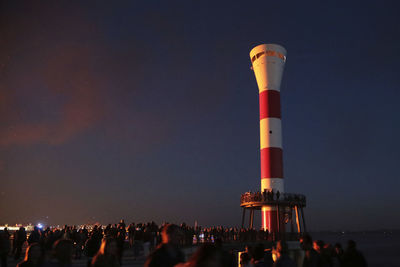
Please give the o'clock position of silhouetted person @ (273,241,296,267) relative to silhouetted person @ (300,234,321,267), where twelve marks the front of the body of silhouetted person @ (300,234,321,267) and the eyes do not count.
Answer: silhouetted person @ (273,241,296,267) is roughly at 10 o'clock from silhouetted person @ (300,234,321,267).

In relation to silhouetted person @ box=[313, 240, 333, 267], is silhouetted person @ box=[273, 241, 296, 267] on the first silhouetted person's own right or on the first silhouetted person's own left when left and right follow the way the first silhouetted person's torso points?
on the first silhouetted person's own left

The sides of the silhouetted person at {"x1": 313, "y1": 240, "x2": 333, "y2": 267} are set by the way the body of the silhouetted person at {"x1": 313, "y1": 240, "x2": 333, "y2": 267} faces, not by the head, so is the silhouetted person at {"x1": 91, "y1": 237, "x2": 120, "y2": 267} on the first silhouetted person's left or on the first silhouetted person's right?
on the first silhouetted person's left

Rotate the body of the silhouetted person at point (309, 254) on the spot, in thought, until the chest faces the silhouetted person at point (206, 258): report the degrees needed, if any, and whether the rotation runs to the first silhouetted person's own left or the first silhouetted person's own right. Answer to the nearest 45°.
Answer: approximately 90° to the first silhouetted person's own left

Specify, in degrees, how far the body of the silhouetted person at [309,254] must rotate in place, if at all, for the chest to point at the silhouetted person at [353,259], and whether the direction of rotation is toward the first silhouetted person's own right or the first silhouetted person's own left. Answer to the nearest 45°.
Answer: approximately 135° to the first silhouetted person's own right

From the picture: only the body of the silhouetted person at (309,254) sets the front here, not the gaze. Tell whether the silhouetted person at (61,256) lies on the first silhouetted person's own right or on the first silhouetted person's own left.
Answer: on the first silhouetted person's own left

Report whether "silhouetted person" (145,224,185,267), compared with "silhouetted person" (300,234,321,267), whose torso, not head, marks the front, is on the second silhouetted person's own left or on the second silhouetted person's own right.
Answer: on the second silhouetted person's own left

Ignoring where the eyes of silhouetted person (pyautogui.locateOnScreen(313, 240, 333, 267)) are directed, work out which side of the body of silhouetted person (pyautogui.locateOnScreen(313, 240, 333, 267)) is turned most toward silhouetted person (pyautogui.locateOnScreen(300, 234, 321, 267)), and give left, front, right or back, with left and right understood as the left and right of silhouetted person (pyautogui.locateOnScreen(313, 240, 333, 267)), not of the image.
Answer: left
